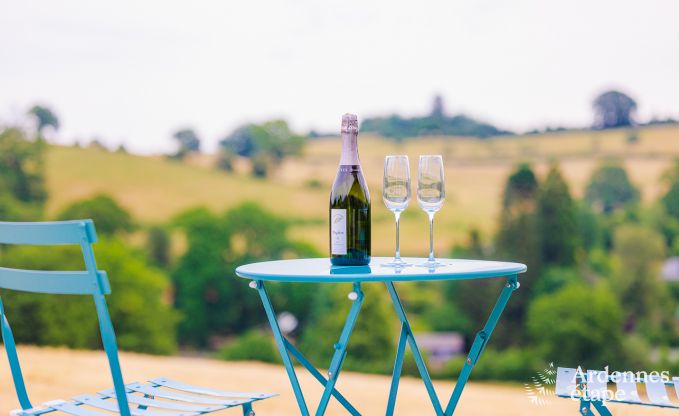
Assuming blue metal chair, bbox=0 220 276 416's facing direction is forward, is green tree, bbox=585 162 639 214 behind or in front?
in front

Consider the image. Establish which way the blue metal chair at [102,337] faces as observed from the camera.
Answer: facing away from the viewer and to the right of the viewer

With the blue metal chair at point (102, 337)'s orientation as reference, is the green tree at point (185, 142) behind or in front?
in front

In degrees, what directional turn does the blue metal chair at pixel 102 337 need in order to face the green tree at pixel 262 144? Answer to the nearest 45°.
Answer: approximately 45° to its left

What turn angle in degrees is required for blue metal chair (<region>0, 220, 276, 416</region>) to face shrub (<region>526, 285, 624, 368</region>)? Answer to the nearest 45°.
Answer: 0° — it already faces it

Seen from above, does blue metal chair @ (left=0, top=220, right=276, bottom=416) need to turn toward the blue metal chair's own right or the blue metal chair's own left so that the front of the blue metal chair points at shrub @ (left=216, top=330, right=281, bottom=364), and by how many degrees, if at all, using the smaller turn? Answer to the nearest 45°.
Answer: approximately 45° to the blue metal chair's own left

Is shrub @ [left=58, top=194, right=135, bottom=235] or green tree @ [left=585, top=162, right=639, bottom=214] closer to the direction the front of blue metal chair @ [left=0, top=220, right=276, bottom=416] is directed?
the green tree

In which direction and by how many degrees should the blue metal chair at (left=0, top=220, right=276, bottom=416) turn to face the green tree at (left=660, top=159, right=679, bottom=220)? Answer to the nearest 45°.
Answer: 0° — it already faces it

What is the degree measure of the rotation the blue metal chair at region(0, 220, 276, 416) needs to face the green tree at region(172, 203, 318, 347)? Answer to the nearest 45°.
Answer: approximately 45° to its left
